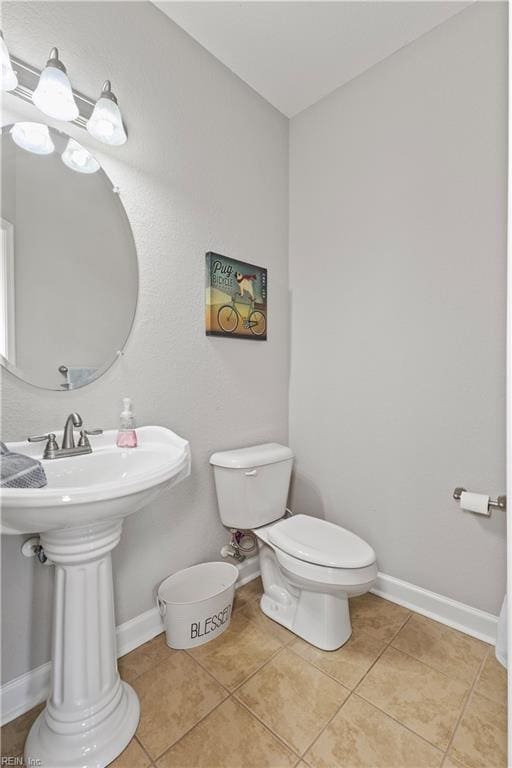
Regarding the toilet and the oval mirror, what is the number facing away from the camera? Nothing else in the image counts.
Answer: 0

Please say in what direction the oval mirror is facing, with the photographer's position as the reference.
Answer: facing the viewer and to the right of the viewer

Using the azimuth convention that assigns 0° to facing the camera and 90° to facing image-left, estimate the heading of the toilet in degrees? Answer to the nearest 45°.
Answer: approximately 315°

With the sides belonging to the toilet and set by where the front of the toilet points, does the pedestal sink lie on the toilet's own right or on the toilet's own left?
on the toilet's own right

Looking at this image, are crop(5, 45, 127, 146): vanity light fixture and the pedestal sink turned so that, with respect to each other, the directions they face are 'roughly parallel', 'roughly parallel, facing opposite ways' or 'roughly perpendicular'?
roughly parallel

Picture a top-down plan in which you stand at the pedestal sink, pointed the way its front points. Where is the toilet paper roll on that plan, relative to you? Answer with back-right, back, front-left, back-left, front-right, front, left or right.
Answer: front-left

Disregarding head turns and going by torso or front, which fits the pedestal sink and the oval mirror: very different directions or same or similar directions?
same or similar directions

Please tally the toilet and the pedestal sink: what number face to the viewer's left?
0

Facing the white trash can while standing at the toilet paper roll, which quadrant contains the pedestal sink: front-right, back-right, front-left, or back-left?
front-left

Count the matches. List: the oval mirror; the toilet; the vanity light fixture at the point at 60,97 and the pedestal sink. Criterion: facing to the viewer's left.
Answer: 0

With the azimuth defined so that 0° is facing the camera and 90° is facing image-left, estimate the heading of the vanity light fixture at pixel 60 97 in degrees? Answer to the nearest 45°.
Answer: approximately 315°

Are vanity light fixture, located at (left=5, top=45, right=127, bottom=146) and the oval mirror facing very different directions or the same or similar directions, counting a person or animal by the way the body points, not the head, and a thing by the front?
same or similar directions
